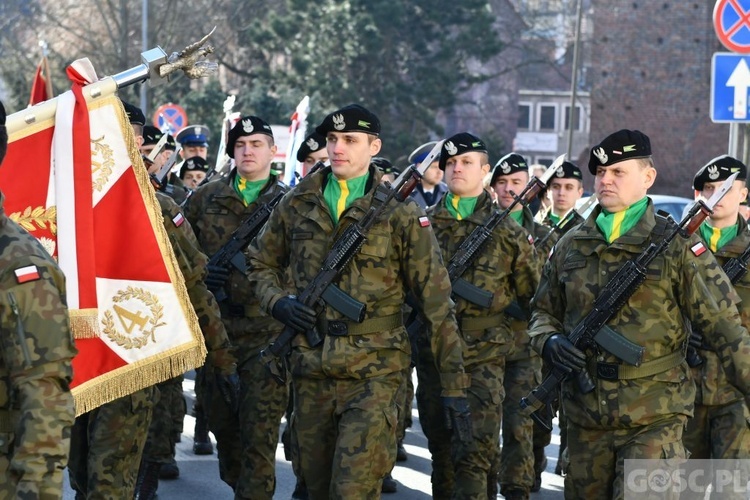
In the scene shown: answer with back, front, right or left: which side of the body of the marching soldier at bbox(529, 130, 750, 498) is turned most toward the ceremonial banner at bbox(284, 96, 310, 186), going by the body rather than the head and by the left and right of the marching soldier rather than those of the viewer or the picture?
right
